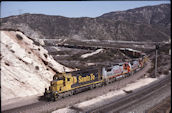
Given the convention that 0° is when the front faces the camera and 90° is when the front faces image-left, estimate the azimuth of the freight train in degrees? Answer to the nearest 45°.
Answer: approximately 45°

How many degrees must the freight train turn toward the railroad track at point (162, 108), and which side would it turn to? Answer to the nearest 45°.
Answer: approximately 90° to its left
